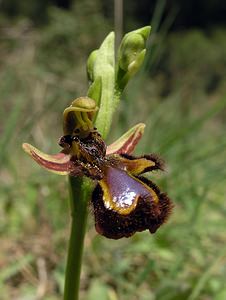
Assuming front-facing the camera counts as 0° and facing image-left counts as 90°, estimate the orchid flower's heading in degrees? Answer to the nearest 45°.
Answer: approximately 0°
